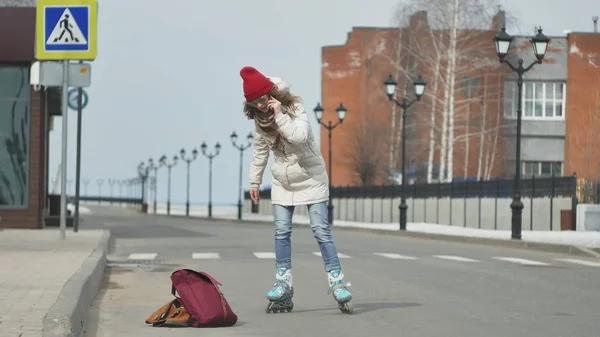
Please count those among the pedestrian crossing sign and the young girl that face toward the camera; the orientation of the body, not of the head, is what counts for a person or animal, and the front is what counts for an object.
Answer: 2

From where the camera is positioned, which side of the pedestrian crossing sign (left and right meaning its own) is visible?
front

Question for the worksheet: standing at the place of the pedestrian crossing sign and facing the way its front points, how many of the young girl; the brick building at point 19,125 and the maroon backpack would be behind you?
1

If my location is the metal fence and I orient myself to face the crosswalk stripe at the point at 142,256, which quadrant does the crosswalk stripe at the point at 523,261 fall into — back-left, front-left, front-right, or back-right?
front-left

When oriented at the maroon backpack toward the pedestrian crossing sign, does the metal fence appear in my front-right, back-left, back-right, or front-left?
front-right

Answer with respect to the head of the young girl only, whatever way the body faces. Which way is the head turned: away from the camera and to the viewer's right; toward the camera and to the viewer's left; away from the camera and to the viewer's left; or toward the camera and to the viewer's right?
toward the camera and to the viewer's left

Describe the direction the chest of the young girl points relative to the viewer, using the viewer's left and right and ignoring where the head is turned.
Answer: facing the viewer

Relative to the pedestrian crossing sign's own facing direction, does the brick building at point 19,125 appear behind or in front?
behind
